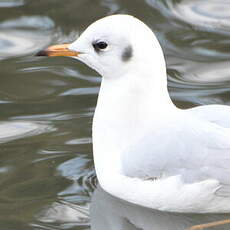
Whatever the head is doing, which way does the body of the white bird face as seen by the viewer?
to the viewer's left
